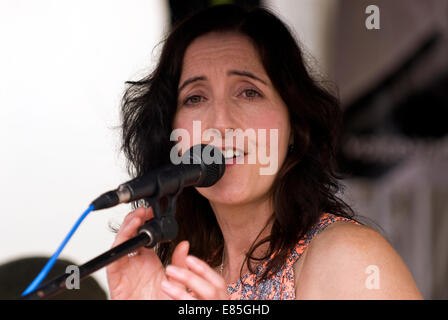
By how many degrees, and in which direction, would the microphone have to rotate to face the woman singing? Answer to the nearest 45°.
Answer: approximately 45° to its left

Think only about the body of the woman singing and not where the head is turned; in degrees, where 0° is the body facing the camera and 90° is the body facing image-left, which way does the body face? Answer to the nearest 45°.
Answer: approximately 45°

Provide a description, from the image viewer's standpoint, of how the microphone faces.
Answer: facing to the right of the viewer
